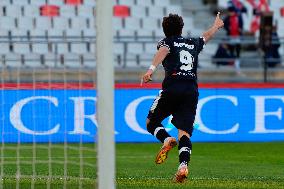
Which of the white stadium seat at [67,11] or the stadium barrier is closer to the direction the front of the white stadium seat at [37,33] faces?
the stadium barrier

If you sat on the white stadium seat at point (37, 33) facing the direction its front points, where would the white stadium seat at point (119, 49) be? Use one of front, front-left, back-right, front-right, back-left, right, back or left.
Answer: left

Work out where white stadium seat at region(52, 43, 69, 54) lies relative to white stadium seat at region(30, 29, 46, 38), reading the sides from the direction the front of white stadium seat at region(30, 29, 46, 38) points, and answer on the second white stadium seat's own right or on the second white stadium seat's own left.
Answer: on the second white stadium seat's own left

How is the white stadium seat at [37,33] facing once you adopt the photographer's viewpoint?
facing the viewer

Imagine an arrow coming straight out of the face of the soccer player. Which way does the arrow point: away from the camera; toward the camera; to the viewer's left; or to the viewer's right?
away from the camera

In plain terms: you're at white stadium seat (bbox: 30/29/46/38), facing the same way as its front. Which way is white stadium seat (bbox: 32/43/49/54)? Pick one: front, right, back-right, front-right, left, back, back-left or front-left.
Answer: front

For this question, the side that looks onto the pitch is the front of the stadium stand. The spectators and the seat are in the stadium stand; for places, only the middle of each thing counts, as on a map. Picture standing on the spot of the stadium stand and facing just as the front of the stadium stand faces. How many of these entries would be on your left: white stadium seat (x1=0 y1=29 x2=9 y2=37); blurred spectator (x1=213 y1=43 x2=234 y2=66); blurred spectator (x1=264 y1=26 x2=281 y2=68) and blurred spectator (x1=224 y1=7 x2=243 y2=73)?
3

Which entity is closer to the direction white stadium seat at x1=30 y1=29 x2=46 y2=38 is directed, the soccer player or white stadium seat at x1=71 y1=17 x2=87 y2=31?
the soccer player

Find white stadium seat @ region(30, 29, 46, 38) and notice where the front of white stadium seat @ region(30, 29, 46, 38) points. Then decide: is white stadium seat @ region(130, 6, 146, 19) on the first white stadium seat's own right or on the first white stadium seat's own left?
on the first white stadium seat's own left

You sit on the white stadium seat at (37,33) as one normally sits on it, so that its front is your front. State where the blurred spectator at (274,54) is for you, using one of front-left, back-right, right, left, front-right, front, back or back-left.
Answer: left

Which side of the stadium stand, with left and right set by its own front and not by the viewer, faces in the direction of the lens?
front

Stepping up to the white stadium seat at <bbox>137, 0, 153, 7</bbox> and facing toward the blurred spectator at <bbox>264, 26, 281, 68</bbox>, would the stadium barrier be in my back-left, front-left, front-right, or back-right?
front-right

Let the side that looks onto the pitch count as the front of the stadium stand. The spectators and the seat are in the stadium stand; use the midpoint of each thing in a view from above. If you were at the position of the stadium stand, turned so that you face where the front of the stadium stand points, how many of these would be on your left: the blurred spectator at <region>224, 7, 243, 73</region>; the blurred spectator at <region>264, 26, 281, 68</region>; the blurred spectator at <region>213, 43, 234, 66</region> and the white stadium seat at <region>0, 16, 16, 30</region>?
3
